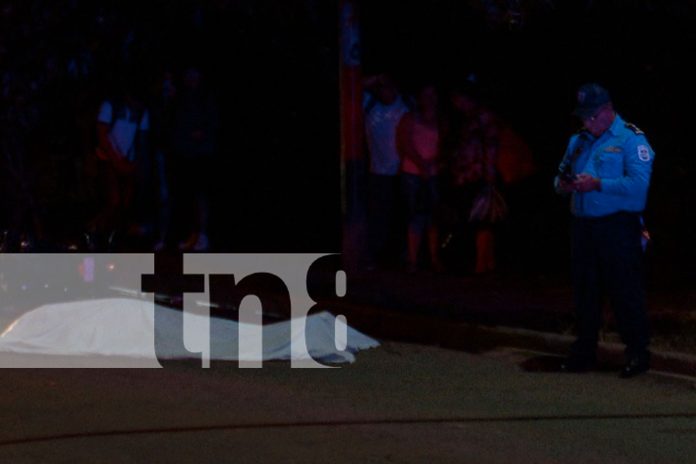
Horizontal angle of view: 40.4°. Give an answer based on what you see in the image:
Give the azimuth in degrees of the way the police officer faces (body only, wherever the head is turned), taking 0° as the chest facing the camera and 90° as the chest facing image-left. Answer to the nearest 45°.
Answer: approximately 45°

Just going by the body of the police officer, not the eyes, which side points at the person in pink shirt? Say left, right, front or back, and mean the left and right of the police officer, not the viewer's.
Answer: right

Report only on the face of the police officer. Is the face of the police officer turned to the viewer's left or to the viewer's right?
to the viewer's left

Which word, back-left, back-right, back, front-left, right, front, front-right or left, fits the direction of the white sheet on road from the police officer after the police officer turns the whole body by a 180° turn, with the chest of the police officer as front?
back-left
